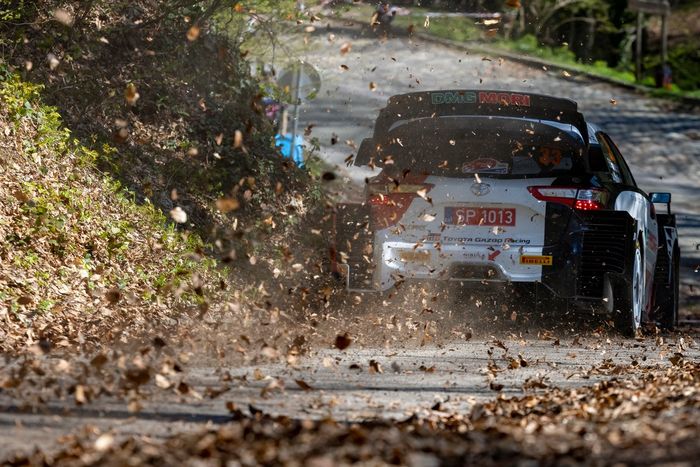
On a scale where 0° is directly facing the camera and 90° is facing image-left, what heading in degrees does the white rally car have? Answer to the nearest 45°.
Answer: approximately 180°

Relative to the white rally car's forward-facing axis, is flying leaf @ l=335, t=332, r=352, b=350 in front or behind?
behind
